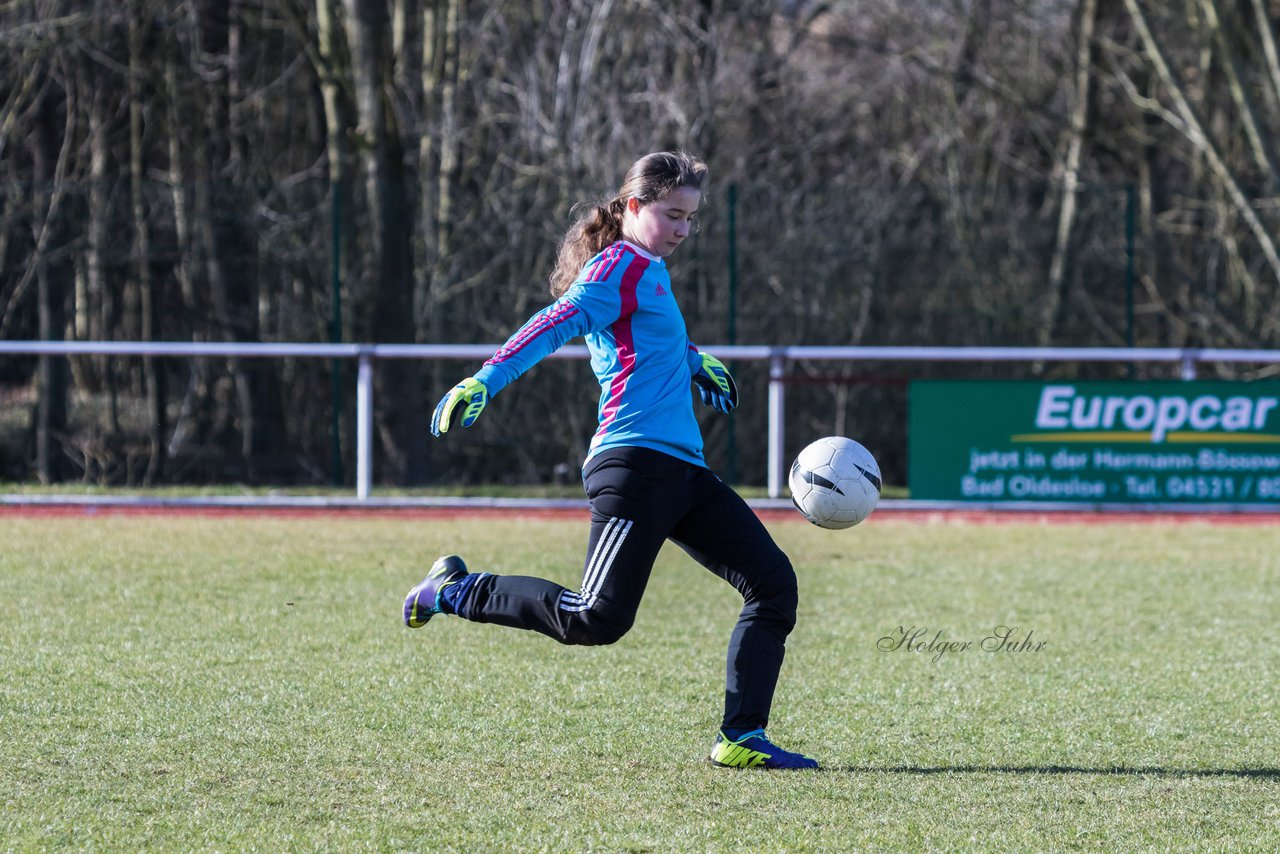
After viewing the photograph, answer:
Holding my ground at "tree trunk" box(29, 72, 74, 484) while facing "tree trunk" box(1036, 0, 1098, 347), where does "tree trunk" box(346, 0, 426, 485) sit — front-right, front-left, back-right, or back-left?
front-right

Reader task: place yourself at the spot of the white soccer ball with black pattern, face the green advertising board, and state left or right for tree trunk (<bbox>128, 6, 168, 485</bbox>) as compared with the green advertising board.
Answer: left

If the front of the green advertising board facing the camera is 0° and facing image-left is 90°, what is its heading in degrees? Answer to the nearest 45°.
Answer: approximately 0°

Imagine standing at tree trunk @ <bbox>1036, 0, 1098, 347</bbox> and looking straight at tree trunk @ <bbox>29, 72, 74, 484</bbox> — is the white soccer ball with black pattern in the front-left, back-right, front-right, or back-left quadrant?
front-left

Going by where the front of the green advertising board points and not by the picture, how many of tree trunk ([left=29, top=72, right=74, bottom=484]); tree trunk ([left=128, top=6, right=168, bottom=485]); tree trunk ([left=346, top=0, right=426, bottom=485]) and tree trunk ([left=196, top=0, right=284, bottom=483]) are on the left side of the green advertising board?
0

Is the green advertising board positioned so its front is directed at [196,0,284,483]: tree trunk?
no

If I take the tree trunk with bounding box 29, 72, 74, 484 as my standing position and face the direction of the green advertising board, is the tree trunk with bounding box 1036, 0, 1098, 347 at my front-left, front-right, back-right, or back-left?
front-left

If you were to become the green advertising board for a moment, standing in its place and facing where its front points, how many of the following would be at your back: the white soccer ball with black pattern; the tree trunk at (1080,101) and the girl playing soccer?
1

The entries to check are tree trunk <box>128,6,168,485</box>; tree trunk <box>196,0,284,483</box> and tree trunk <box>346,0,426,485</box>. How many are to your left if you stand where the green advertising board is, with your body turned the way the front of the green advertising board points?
0

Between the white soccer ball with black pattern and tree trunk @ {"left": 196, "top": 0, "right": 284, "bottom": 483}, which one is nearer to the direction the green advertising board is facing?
the white soccer ball with black pattern

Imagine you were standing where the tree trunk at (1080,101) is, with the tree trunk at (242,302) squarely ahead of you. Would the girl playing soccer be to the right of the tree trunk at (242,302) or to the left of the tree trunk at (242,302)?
left

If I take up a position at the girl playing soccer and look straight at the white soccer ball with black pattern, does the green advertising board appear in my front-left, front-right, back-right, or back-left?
front-left

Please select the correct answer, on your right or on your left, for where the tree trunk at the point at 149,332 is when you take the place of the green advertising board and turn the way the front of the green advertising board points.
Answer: on your right

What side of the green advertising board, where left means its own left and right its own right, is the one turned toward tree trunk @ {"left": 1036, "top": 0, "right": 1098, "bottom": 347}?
back

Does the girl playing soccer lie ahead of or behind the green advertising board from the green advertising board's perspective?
ahead

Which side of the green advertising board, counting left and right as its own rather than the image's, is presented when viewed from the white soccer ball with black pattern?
front

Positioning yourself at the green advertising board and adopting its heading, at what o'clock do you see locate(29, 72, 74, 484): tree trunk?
The tree trunk is roughly at 3 o'clock from the green advertising board.
